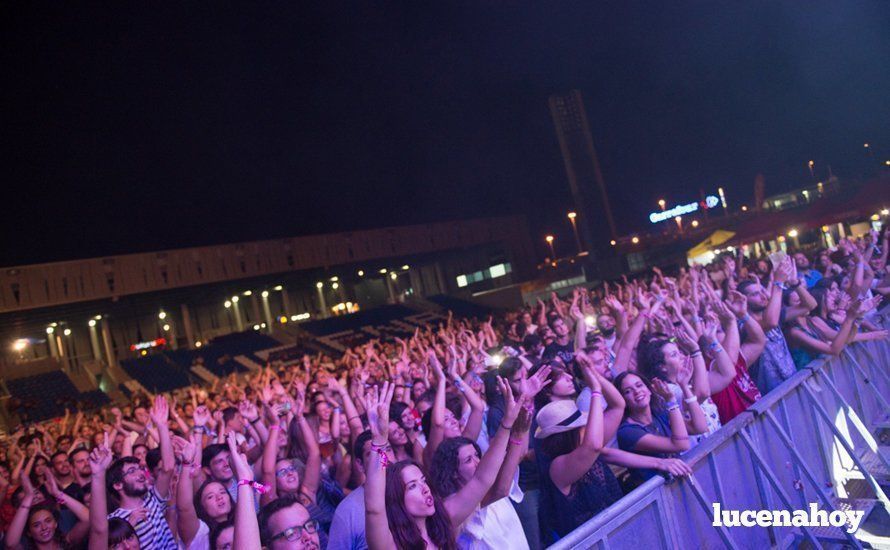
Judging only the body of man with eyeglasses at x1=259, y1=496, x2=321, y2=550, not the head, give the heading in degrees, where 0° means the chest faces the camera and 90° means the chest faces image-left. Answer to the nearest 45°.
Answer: approximately 315°

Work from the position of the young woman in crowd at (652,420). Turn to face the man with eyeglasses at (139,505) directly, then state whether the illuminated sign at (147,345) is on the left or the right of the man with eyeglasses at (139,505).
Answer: right

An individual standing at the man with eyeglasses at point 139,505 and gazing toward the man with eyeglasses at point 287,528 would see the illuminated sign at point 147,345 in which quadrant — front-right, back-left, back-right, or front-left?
back-left

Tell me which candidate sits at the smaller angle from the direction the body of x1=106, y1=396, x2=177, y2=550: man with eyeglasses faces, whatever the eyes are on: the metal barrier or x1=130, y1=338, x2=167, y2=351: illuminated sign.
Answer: the metal barrier

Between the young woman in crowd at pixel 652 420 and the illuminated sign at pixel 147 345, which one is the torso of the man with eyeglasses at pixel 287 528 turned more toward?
the young woman in crowd

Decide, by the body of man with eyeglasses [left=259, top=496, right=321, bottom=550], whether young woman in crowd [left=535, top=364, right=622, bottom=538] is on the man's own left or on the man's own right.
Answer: on the man's own left

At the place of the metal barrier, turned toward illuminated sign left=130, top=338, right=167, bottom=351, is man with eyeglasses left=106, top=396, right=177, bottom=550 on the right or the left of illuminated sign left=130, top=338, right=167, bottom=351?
left

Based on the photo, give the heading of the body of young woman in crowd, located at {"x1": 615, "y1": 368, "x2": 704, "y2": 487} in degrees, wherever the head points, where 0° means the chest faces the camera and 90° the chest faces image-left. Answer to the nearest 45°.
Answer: approximately 315°
